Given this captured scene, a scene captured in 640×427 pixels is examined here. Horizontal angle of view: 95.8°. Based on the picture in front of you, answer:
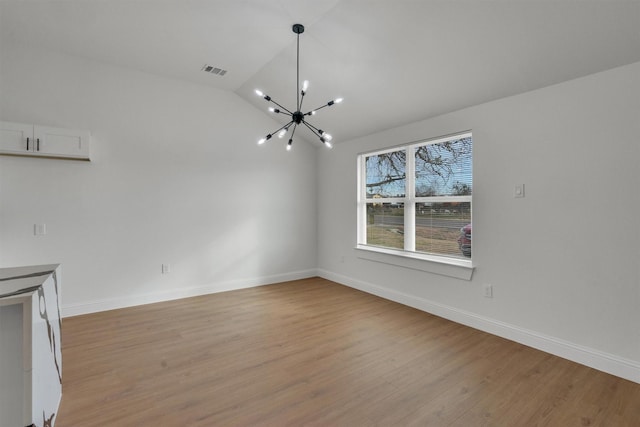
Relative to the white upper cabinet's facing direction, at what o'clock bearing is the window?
The window is roughly at 10 o'clock from the white upper cabinet.

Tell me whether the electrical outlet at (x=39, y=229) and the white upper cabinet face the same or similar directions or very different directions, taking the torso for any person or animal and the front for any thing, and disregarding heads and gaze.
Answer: same or similar directions

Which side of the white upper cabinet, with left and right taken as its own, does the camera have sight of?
front

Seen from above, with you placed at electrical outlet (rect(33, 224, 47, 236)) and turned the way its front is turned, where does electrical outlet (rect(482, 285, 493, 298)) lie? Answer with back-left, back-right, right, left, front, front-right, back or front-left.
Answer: front-left

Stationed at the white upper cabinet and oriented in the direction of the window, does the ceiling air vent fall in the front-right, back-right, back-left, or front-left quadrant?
front-left

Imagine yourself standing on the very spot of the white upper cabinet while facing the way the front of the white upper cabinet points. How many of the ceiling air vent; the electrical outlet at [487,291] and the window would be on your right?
0

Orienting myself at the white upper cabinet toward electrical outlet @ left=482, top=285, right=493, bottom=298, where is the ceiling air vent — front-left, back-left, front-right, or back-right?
front-left

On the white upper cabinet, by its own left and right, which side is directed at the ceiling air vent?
left

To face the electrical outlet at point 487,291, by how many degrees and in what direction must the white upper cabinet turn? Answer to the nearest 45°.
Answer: approximately 45° to its left

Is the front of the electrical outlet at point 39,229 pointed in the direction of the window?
no

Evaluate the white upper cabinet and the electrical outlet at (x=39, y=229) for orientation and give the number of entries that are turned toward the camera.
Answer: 2

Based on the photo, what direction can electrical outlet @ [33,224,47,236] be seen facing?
toward the camera
